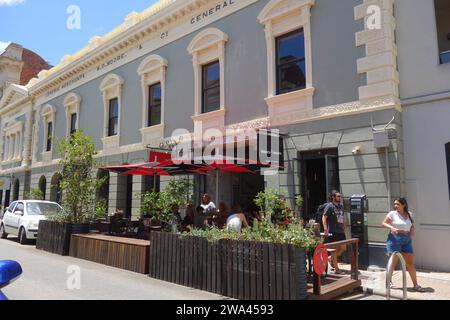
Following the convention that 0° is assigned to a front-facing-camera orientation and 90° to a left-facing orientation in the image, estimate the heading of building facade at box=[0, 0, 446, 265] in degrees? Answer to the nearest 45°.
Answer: approximately 45°

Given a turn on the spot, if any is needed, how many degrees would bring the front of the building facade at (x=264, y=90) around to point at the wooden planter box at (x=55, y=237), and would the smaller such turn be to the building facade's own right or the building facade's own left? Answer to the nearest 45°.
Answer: approximately 45° to the building facade's own right

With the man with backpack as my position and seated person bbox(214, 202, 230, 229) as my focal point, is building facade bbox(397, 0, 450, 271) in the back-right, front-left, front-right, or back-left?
back-right

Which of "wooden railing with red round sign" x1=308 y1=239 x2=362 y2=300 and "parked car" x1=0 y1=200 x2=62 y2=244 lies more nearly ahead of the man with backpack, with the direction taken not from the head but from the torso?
the wooden railing with red round sign

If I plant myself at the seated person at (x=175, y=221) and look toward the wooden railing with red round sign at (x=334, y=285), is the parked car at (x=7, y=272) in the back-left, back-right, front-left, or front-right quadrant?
front-right
